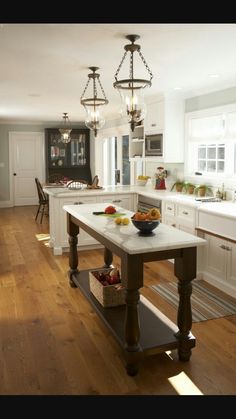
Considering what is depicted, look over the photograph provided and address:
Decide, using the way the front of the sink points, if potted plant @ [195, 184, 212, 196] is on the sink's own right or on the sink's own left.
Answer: on the sink's own right

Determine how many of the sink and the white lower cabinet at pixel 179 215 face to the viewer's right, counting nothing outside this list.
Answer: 0

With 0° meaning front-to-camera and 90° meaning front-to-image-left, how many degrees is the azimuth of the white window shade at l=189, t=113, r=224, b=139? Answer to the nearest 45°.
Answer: approximately 45°

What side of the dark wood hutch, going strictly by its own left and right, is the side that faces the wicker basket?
front

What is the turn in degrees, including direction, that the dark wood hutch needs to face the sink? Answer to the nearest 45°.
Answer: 0° — it already faces it

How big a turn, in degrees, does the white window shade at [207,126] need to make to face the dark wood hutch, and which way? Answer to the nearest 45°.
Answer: approximately 90° to its right

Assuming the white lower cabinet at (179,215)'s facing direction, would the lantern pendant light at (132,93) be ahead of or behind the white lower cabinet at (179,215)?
ahead

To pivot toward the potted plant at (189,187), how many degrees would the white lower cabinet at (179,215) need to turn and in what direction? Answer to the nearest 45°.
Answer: approximately 135° to its right

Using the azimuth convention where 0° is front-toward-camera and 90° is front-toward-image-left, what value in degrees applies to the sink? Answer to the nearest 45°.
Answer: approximately 45°

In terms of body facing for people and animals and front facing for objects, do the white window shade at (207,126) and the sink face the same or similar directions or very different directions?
same or similar directions

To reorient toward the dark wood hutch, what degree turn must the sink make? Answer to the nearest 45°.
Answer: approximately 90° to its right

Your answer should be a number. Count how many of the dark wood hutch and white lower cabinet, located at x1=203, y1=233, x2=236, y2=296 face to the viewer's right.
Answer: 0

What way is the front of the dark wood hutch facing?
toward the camera

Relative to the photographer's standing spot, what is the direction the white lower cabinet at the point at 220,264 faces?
facing the viewer and to the left of the viewer
